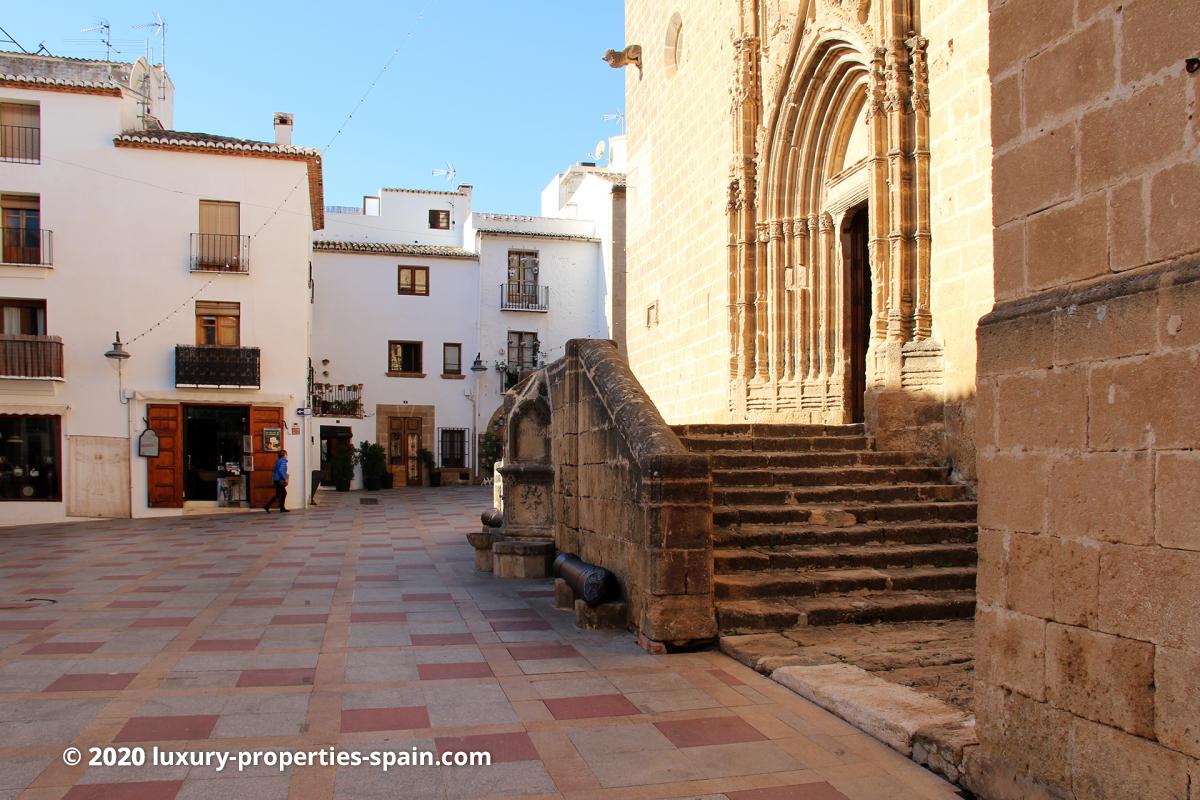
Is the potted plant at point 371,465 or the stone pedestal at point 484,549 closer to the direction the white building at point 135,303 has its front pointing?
the stone pedestal

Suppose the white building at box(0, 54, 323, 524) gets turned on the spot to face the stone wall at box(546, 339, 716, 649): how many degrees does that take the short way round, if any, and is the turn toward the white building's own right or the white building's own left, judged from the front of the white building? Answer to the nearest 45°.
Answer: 0° — it already faces it

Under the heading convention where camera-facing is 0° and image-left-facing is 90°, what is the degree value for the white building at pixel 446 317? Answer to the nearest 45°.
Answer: approximately 0°

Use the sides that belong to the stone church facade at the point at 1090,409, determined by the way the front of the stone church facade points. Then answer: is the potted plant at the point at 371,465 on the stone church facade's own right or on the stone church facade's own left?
on the stone church facade's own right
